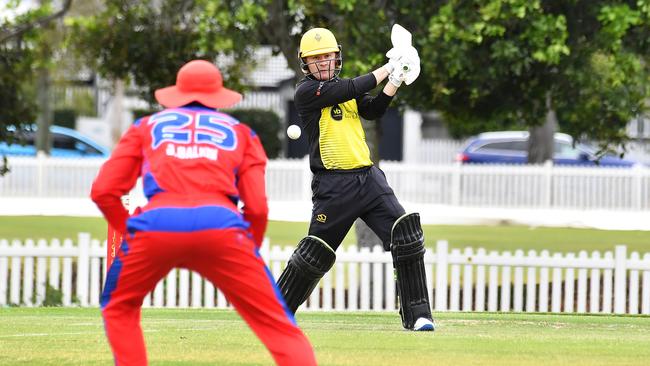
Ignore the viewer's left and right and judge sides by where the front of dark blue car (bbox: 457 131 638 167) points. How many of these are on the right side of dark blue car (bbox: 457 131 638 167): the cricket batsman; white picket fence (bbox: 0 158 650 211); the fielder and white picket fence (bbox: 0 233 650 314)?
4

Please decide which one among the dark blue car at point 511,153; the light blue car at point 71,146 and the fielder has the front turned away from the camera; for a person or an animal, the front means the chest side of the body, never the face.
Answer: the fielder

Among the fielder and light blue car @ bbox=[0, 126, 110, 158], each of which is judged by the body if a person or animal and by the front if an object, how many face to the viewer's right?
1

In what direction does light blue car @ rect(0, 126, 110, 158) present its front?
to the viewer's right

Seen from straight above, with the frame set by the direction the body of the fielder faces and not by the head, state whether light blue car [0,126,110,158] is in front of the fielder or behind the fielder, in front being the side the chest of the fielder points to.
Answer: in front

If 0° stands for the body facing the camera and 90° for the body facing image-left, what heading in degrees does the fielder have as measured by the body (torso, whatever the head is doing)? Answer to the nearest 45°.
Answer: approximately 180°

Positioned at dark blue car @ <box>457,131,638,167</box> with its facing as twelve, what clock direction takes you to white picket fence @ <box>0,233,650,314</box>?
The white picket fence is roughly at 3 o'clock from the dark blue car.
